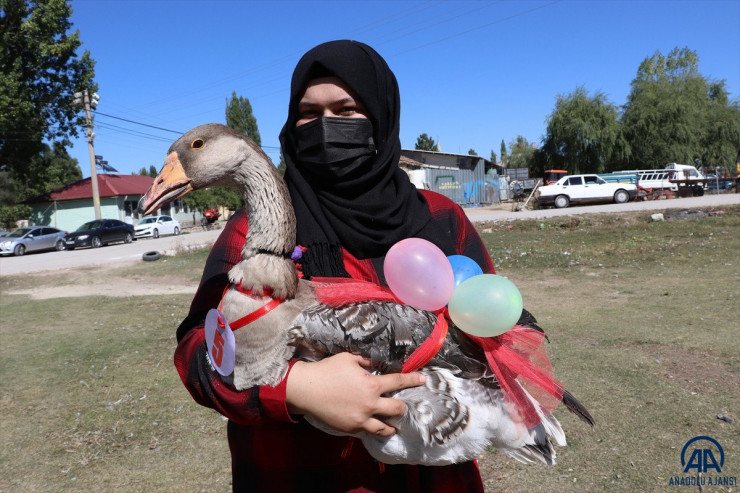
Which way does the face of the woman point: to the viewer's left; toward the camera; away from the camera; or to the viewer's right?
toward the camera

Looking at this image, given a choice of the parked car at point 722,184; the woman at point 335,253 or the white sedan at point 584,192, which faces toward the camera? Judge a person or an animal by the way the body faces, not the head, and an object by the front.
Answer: the woman

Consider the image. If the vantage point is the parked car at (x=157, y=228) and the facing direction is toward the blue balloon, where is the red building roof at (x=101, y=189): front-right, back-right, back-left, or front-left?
back-right

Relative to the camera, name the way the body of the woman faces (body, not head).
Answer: toward the camera

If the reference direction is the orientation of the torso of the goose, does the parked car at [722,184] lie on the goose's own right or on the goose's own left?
on the goose's own right

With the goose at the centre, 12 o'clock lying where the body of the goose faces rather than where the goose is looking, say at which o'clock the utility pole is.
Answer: The utility pole is roughly at 2 o'clock from the goose.

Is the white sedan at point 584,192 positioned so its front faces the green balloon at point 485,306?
no

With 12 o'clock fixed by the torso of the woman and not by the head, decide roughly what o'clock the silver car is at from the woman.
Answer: The silver car is roughly at 5 o'clock from the woman.

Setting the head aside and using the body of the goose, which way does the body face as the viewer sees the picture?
to the viewer's left

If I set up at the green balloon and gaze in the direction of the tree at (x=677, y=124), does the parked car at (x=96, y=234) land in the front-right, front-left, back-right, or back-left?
front-left

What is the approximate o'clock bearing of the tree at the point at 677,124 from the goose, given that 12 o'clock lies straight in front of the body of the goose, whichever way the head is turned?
The tree is roughly at 4 o'clock from the goose.

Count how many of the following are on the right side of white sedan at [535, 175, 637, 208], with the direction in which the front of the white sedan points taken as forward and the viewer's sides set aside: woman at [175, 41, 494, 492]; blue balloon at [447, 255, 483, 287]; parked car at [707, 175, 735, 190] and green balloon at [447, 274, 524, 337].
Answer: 3
